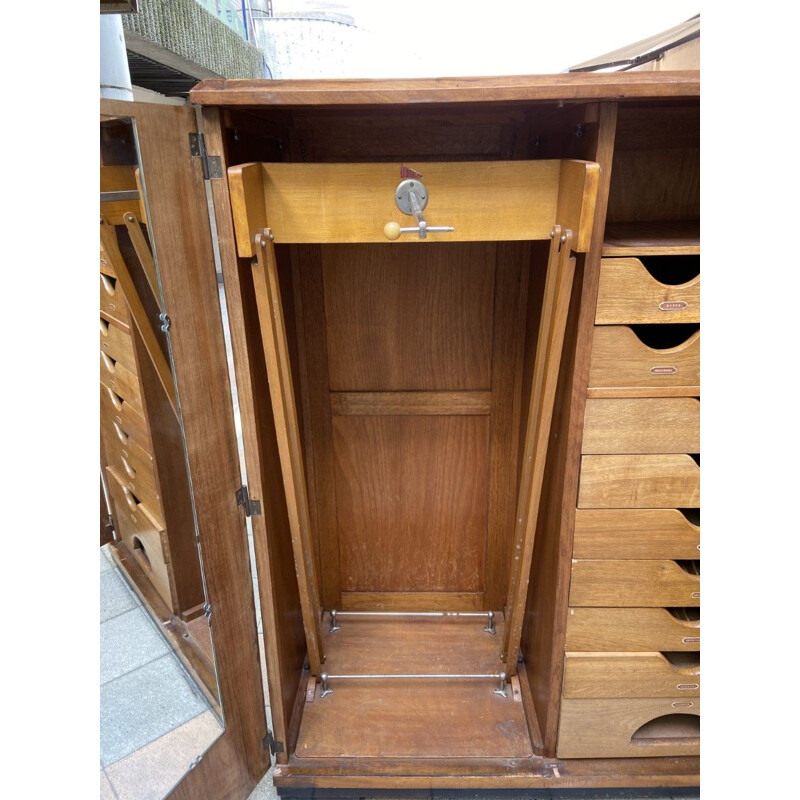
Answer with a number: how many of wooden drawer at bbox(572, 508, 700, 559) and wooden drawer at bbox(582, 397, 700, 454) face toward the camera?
2

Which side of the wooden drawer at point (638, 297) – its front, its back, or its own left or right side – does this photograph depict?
front

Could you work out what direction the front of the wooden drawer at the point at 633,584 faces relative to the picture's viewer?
facing the viewer

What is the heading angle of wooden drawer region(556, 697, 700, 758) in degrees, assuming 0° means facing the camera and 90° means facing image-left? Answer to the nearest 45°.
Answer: approximately 0°

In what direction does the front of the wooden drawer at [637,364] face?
toward the camera

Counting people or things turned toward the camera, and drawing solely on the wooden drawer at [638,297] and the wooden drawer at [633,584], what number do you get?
2

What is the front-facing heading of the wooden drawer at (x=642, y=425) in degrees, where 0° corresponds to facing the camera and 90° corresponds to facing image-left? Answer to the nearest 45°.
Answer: approximately 0°

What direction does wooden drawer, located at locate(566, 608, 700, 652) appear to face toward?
toward the camera

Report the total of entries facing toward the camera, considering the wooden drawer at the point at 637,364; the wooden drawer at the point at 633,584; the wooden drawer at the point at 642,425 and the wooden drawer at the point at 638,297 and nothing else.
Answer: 4

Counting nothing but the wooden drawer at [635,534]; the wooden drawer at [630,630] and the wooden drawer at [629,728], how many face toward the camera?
3
